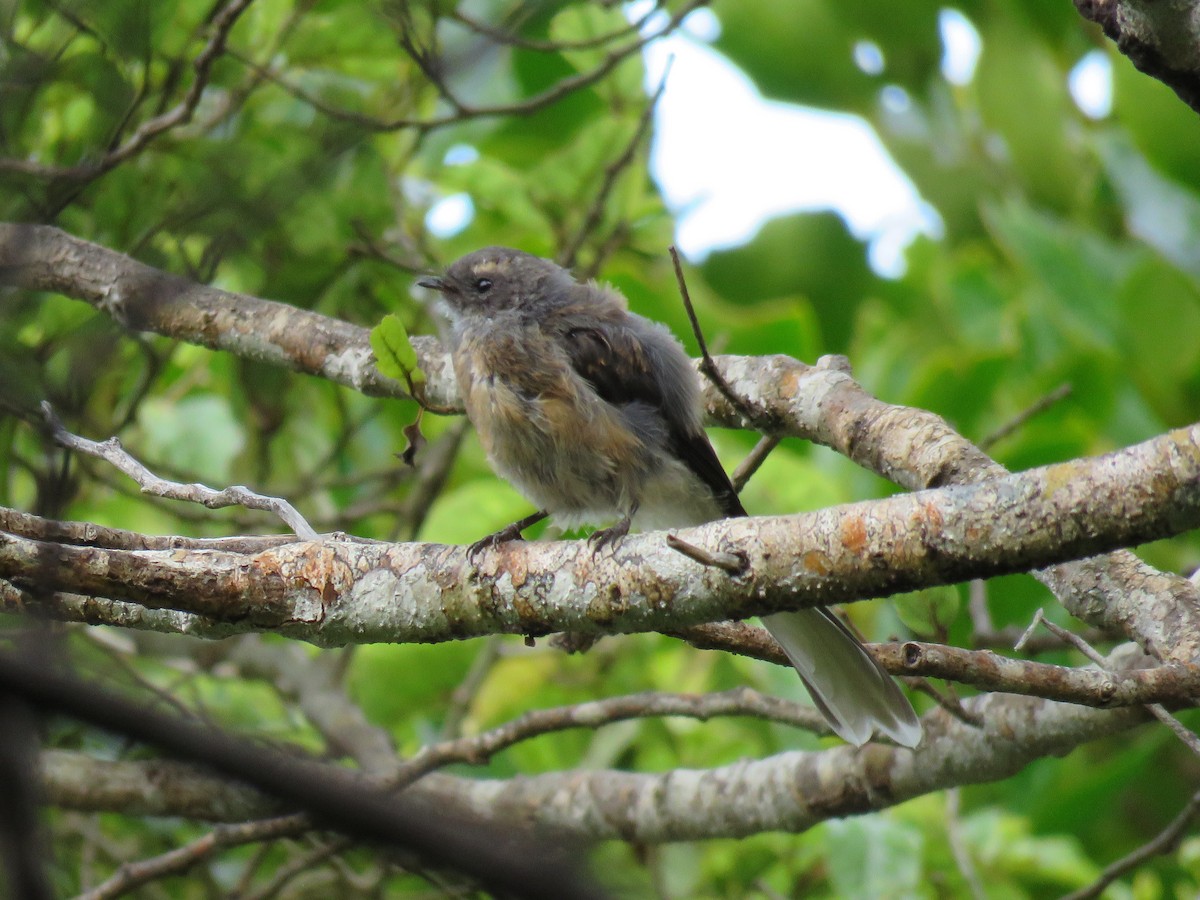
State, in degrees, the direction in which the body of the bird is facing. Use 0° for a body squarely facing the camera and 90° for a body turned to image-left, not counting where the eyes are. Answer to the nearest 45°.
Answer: approximately 45°

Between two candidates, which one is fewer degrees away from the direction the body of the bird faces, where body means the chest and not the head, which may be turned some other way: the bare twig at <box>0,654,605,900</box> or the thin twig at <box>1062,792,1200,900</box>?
the bare twig

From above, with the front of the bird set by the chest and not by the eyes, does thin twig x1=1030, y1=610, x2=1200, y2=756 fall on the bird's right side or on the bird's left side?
on the bird's left side
